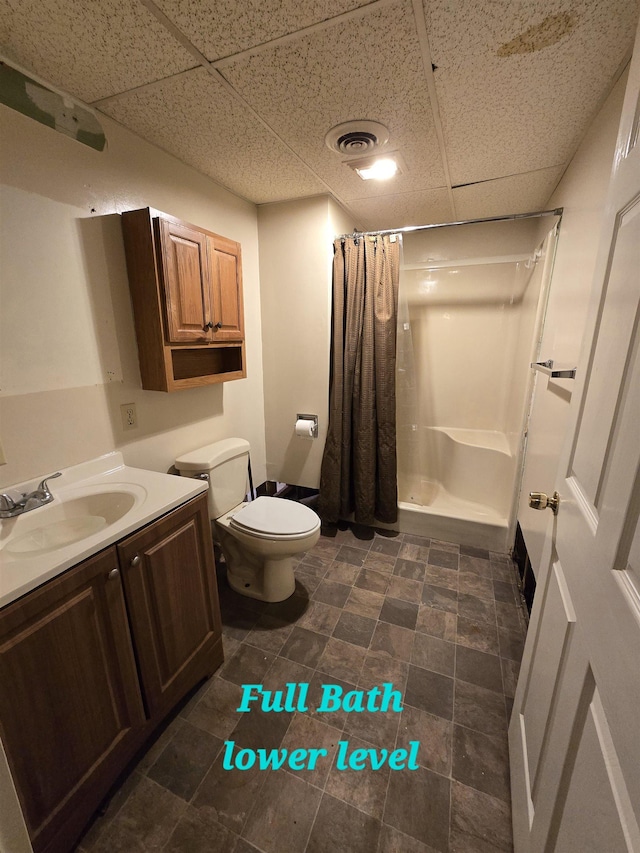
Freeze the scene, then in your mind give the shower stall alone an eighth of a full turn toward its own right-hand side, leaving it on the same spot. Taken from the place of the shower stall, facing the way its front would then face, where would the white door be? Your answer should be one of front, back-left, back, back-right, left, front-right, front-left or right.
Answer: front-left

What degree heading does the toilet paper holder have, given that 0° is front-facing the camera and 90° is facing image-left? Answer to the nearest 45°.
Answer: approximately 0°

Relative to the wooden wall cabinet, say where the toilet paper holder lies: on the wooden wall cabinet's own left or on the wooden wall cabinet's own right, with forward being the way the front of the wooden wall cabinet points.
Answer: on the wooden wall cabinet's own left

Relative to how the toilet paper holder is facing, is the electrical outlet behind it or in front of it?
in front

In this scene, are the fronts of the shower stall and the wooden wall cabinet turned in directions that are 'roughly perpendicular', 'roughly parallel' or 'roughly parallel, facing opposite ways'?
roughly perpendicular

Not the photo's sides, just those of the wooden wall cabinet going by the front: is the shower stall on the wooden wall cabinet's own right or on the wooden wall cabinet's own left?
on the wooden wall cabinet's own left

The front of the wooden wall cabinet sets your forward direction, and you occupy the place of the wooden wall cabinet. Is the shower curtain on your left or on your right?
on your left

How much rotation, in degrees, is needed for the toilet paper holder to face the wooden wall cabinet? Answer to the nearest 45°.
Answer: approximately 45° to its right

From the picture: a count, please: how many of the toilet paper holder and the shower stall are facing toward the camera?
2

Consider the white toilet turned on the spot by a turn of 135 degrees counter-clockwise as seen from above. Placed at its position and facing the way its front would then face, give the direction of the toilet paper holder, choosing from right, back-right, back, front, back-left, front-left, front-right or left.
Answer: front-right

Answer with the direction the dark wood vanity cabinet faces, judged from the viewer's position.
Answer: facing the viewer and to the right of the viewer
